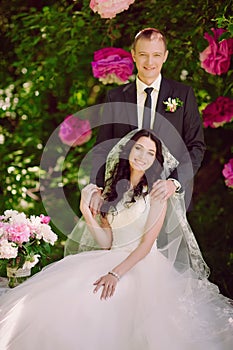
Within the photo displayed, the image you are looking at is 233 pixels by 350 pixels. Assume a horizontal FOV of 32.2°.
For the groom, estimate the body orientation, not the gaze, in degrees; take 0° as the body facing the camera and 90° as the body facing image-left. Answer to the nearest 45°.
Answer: approximately 0°
